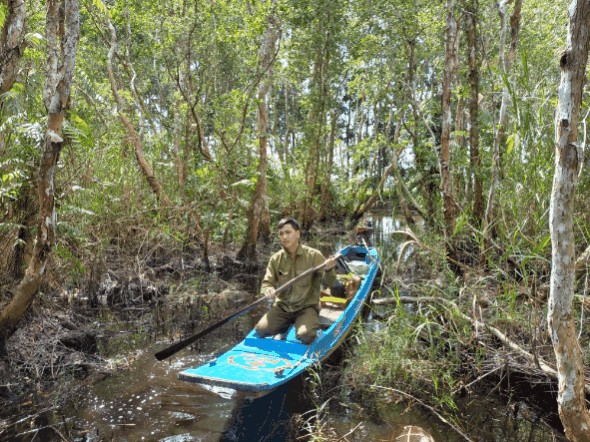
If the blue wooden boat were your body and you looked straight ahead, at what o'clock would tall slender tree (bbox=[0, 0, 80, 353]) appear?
The tall slender tree is roughly at 1 o'clock from the blue wooden boat.

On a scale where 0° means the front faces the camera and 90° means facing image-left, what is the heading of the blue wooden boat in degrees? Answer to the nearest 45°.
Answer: approximately 45°

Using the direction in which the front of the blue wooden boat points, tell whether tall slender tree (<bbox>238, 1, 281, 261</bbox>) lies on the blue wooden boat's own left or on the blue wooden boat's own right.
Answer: on the blue wooden boat's own right

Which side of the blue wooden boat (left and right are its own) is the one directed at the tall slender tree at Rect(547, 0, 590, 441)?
left
